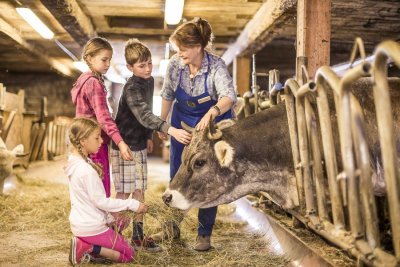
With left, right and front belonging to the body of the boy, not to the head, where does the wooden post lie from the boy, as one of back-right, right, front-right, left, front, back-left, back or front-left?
front-left

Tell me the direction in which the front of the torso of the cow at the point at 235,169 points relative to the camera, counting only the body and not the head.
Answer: to the viewer's left

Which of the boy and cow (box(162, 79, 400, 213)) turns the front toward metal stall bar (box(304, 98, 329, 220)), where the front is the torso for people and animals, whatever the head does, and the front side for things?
the boy

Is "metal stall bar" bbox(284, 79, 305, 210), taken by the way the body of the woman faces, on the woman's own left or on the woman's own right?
on the woman's own left

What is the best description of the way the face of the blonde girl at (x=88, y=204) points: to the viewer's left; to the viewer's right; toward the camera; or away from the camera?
to the viewer's right

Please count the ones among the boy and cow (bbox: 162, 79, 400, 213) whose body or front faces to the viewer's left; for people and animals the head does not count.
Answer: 1

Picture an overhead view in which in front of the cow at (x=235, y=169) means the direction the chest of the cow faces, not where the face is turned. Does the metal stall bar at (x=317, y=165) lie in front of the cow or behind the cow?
behind

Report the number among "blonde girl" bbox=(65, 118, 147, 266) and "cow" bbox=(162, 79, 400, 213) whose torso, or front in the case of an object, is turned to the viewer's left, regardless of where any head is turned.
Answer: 1

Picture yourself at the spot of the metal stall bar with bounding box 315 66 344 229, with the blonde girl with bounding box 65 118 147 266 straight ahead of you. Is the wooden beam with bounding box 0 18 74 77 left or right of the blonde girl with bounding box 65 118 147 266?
right

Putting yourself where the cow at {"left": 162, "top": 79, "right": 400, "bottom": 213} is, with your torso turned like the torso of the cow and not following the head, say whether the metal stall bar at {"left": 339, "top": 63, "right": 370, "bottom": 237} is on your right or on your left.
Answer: on your left

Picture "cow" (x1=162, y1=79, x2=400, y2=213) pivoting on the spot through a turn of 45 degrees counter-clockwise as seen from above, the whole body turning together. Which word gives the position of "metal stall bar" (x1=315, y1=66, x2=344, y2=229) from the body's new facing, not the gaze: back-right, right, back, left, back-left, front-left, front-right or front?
left

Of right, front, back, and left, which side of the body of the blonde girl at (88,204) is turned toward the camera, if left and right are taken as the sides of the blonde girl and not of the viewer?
right

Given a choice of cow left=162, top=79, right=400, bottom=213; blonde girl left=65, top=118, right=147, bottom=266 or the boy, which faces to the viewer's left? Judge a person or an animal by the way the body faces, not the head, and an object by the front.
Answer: the cow
